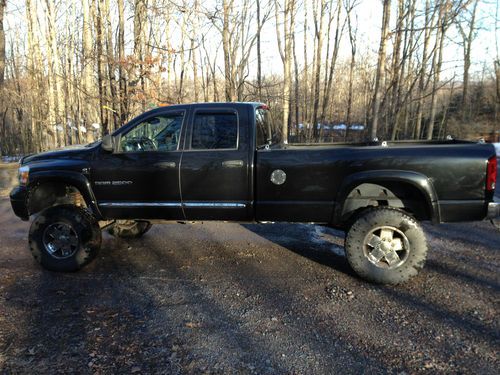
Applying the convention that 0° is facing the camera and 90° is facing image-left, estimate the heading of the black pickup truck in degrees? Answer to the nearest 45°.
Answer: approximately 90°
